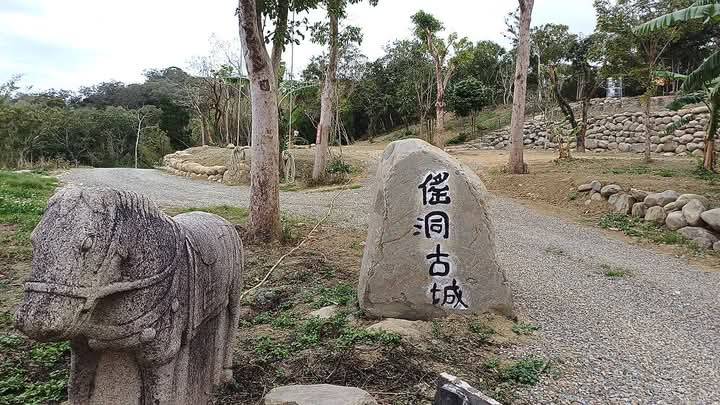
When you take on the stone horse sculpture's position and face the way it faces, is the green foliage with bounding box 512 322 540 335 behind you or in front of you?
behind

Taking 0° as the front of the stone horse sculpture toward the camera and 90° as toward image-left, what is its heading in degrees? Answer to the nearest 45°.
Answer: approximately 45°

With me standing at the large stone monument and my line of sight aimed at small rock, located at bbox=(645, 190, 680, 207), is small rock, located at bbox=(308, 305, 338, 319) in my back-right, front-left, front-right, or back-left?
back-left

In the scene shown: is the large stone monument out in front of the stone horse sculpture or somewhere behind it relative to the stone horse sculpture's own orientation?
behind

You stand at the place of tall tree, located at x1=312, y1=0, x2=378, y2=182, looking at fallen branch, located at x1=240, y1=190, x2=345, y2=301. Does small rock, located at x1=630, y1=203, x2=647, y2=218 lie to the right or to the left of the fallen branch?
left

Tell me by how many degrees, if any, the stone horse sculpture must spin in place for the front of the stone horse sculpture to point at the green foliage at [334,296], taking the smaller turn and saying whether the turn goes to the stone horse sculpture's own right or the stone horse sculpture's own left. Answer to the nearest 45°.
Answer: approximately 180°

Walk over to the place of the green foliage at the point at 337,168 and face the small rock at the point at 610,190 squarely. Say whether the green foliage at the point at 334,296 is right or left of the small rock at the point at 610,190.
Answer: right
